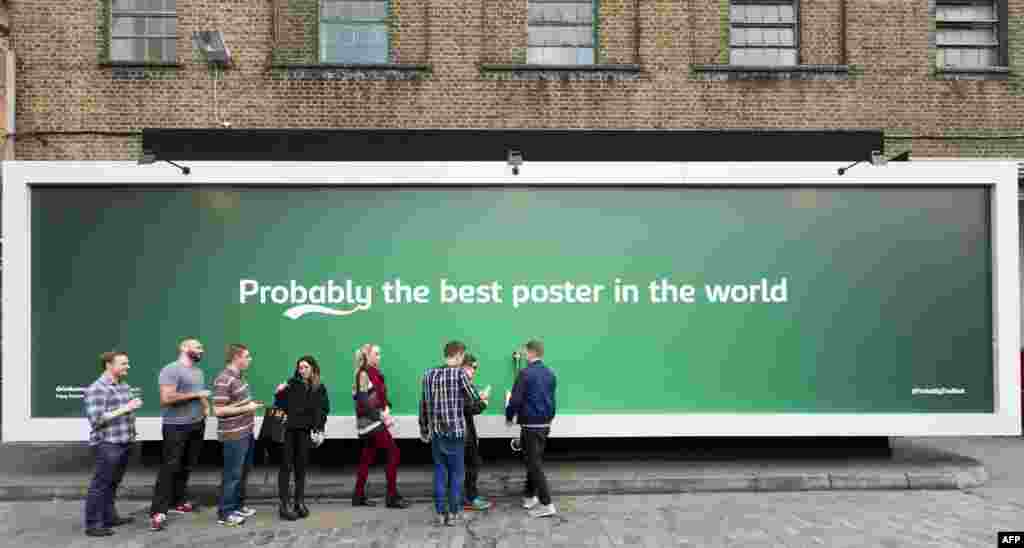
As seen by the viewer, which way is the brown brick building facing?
toward the camera

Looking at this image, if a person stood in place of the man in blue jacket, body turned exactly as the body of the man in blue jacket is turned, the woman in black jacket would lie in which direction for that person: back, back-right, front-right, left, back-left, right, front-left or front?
front-left

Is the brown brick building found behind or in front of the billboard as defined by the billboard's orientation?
behind

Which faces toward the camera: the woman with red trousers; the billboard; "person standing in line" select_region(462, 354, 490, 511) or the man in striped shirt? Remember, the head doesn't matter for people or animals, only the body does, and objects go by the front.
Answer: the billboard

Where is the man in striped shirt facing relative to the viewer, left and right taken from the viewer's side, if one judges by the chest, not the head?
facing to the right of the viewer

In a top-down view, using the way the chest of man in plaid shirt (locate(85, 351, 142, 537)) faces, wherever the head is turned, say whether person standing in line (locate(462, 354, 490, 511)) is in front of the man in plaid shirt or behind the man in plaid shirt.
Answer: in front

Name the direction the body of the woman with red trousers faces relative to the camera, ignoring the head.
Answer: to the viewer's right

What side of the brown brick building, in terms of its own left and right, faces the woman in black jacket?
front

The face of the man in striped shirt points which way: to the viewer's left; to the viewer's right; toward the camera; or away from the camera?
to the viewer's right

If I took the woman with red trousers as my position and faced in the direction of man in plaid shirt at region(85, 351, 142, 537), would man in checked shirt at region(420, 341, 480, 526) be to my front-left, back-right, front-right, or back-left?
back-left
